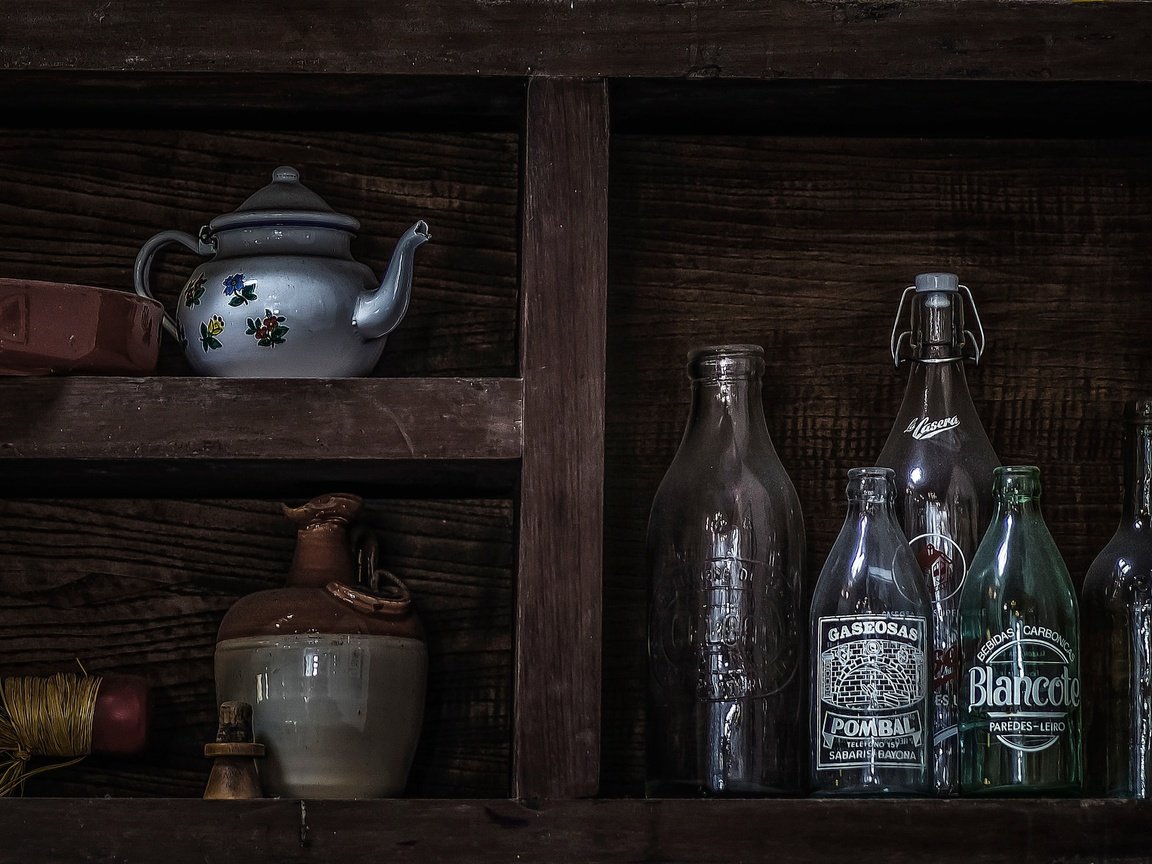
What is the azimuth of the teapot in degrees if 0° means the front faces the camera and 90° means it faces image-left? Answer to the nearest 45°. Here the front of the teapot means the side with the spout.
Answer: approximately 270°
